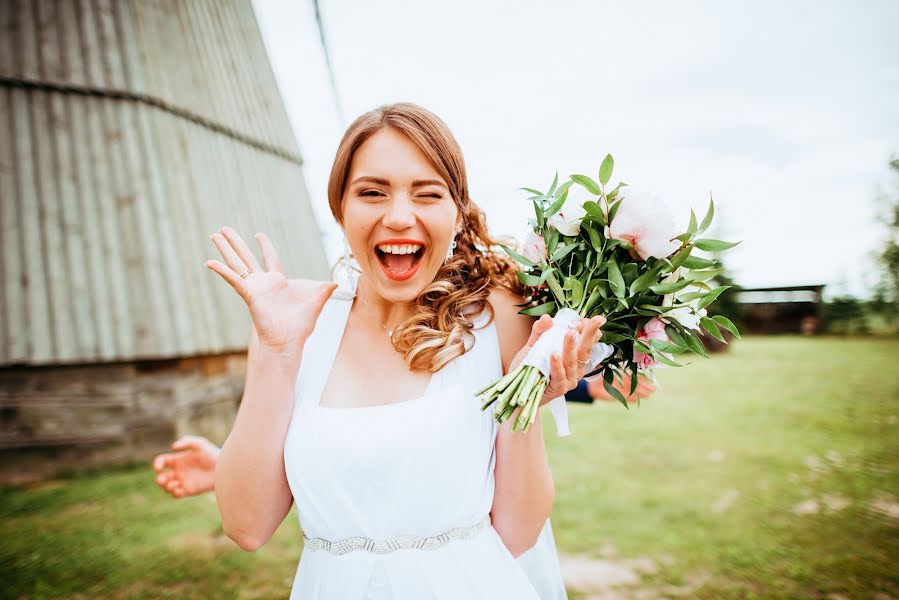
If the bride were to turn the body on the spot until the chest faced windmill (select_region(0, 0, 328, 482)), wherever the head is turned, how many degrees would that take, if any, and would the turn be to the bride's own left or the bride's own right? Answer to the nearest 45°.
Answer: approximately 135° to the bride's own right

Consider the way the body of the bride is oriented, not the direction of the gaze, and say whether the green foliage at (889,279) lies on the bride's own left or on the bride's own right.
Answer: on the bride's own left

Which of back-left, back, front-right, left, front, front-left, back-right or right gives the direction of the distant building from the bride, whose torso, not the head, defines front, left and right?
back-left

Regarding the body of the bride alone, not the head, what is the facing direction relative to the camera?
toward the camera
